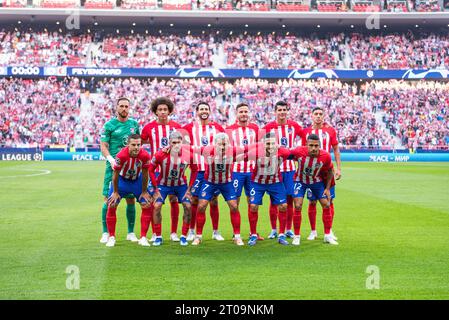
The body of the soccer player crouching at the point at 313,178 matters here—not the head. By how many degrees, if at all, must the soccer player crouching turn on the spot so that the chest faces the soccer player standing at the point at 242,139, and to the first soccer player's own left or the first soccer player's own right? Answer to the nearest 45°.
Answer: approximately 90° to the first soccer player's own right

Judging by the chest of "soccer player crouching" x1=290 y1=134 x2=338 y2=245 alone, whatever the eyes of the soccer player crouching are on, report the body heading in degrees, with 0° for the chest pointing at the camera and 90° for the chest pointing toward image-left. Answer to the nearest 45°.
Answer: approximately 0°

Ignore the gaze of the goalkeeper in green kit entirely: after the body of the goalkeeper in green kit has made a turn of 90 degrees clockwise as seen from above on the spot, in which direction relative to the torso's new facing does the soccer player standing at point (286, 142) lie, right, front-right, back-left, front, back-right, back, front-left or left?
back

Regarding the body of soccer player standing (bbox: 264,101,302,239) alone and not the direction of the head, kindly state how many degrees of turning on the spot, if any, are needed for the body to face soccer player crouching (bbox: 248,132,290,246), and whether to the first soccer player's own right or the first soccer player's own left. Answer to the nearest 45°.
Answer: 0° — they already face them

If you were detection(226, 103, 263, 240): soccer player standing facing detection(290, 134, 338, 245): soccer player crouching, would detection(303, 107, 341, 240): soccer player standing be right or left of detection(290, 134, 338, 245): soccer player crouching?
left

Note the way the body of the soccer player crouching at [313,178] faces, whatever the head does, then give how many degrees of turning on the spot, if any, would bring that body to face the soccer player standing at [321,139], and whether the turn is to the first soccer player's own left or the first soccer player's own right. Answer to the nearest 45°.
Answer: approximately 180°

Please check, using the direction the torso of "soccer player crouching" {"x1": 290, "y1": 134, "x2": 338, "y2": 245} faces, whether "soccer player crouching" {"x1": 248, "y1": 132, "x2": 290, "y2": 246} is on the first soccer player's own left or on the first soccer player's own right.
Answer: on the first soccer player's own right

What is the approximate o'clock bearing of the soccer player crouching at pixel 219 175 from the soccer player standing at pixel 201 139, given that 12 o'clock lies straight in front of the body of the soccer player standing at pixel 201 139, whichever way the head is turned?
the soccer player crouching at pixel 219 175 is roughly at 11 o'clock from the soccer player standing at pixel 201 139.

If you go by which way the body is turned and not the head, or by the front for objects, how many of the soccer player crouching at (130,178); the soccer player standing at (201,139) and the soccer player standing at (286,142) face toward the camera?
3

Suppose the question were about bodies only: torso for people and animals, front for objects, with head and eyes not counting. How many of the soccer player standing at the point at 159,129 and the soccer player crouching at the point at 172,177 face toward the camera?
2

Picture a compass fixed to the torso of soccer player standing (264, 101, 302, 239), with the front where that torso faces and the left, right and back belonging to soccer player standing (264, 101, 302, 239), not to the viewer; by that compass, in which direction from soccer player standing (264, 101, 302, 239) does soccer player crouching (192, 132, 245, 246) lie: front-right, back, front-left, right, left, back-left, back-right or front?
front-right
